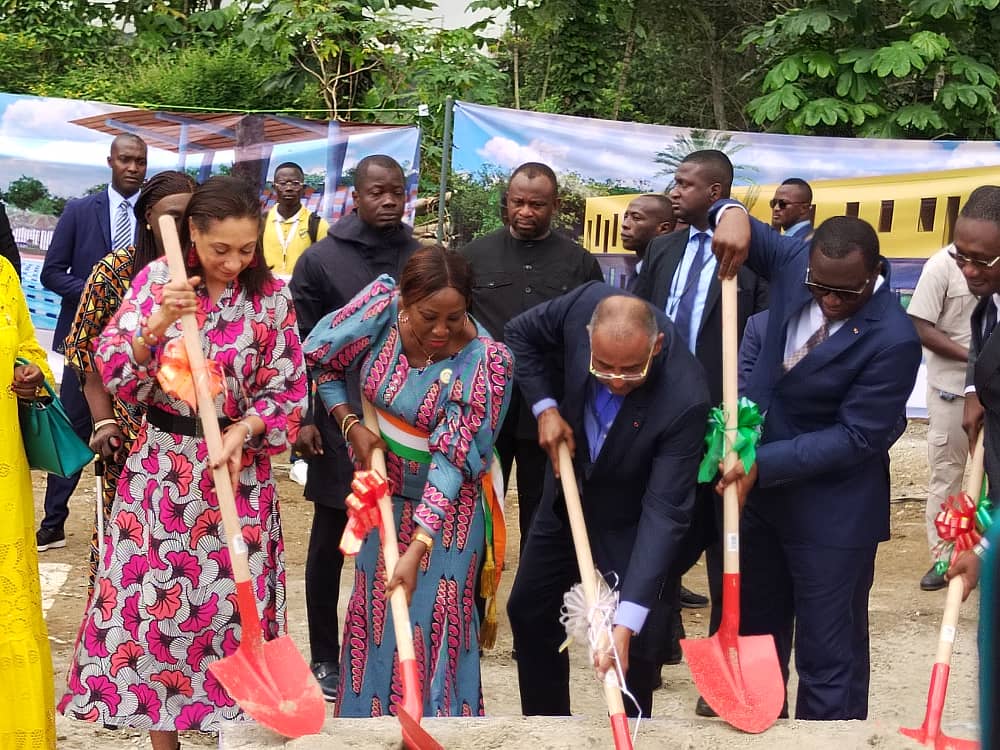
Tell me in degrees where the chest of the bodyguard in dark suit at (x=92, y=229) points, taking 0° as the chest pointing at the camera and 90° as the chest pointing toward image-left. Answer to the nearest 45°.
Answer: approximately 315°

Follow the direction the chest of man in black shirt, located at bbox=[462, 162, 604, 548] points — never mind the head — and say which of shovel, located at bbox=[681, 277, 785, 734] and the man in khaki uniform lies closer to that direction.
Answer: the shovel

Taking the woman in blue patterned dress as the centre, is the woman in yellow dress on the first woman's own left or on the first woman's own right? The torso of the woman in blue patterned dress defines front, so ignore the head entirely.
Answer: on the first woman's own right

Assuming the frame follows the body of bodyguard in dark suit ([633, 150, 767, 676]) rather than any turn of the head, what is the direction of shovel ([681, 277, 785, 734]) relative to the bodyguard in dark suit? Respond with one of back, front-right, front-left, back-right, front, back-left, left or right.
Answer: front-left

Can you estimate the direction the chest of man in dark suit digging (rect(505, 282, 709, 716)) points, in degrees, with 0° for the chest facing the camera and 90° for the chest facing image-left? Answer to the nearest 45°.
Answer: approximately 0°

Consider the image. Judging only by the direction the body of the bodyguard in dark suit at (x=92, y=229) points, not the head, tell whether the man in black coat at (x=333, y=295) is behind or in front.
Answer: in front

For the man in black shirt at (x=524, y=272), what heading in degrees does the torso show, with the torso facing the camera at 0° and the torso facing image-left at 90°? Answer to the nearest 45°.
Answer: approximately 0°

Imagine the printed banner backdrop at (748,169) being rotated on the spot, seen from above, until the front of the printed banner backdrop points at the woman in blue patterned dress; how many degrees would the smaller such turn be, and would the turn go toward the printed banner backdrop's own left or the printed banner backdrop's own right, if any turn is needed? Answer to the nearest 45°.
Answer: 0° — it already faces them

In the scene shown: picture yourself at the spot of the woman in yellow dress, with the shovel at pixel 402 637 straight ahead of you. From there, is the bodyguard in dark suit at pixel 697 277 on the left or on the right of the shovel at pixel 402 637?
left
